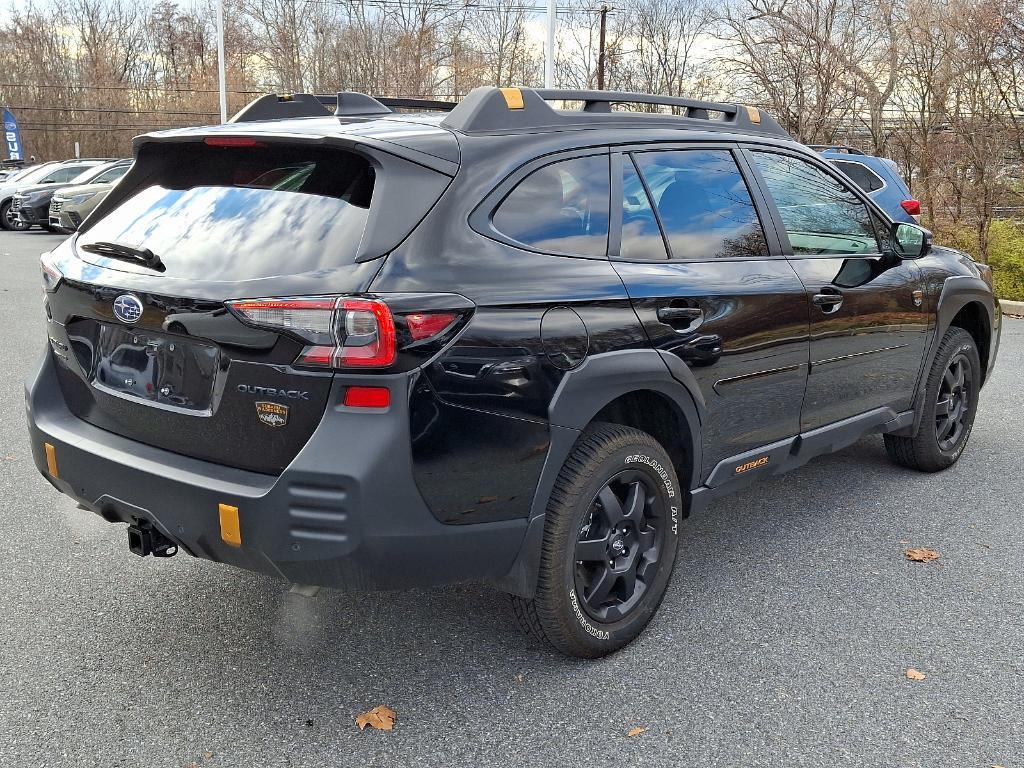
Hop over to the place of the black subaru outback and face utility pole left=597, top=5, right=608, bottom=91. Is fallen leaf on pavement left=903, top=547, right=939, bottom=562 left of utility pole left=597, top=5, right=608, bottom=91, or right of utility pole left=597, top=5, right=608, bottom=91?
right

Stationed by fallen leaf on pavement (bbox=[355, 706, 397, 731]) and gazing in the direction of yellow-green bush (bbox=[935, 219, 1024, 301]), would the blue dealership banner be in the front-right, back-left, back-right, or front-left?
front-left

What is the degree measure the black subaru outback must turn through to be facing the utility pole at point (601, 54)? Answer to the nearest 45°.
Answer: approximately 45° to its left

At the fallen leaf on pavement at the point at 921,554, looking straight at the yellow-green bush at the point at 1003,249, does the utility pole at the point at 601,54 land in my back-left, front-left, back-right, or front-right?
front-left

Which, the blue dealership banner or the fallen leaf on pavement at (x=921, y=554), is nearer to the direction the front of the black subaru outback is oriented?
the fallen leaf on pavement

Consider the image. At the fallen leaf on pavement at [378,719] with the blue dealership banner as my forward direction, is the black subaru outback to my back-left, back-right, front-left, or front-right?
front-right

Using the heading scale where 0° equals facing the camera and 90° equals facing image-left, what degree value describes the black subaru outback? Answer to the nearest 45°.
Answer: approximately 225°

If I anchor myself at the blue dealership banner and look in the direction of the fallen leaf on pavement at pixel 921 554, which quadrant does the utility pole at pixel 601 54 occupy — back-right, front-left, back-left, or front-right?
front-left

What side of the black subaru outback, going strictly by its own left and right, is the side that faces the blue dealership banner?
left

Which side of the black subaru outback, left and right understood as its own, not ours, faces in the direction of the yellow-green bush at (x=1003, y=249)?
front
